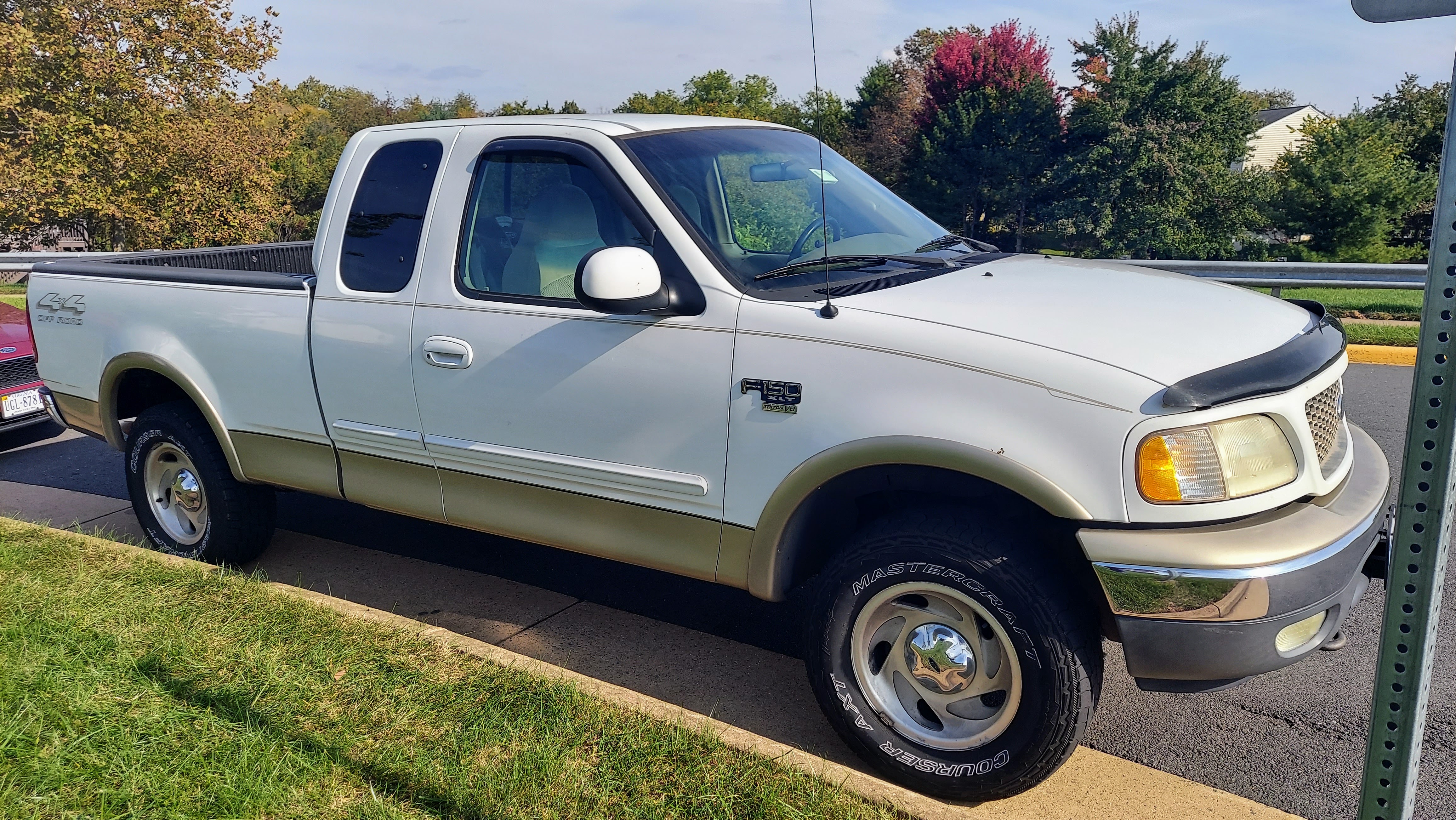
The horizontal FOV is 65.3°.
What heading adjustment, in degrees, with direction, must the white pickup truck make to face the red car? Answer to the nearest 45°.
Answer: approximately 180°

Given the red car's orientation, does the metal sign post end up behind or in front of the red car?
in front

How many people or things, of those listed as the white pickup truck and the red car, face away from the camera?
0

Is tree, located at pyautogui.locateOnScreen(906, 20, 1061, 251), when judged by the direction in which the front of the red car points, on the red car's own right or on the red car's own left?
on the red car's own left

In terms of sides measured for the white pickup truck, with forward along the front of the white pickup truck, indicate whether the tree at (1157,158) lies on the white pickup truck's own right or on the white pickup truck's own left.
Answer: on the white pickup truck's own left

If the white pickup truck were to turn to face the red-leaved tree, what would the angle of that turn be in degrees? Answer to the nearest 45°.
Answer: approximately 135° to its left

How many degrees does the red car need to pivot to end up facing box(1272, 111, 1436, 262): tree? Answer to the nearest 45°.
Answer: approximately 45° to its left

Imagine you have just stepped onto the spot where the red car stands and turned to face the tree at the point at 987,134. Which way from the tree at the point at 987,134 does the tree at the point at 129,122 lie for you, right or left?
left

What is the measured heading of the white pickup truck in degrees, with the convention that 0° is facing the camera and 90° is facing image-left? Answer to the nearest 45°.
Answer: approximately 315°
